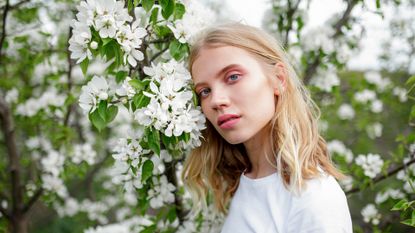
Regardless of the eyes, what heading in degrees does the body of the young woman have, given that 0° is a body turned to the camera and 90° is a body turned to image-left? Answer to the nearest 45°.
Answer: approximately 45°

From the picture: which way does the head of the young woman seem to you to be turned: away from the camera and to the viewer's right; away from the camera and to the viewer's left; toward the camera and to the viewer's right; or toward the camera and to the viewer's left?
toward the camera and to the viewer's left
